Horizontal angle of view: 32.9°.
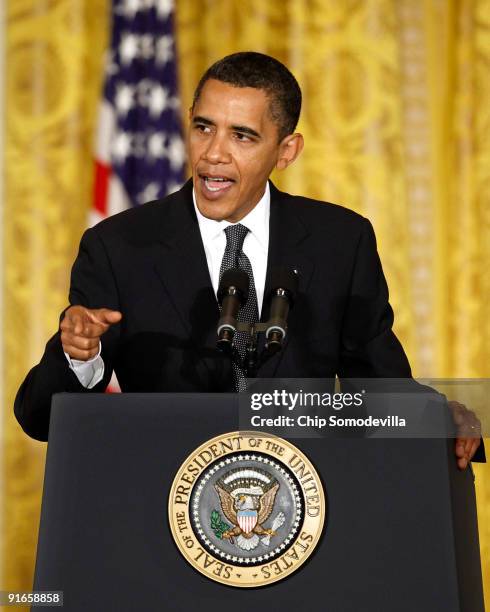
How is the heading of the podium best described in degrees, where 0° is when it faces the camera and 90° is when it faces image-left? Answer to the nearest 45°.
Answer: approximately 0°

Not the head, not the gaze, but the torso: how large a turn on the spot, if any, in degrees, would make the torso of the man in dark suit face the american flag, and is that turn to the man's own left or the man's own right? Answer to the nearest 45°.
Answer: approximately 180°

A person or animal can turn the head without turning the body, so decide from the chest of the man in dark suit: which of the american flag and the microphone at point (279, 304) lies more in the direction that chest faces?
the microphone

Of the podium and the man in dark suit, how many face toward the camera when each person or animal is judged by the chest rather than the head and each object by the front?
2

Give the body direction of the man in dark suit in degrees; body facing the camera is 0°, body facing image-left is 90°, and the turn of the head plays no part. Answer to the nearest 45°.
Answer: approximately 0°
